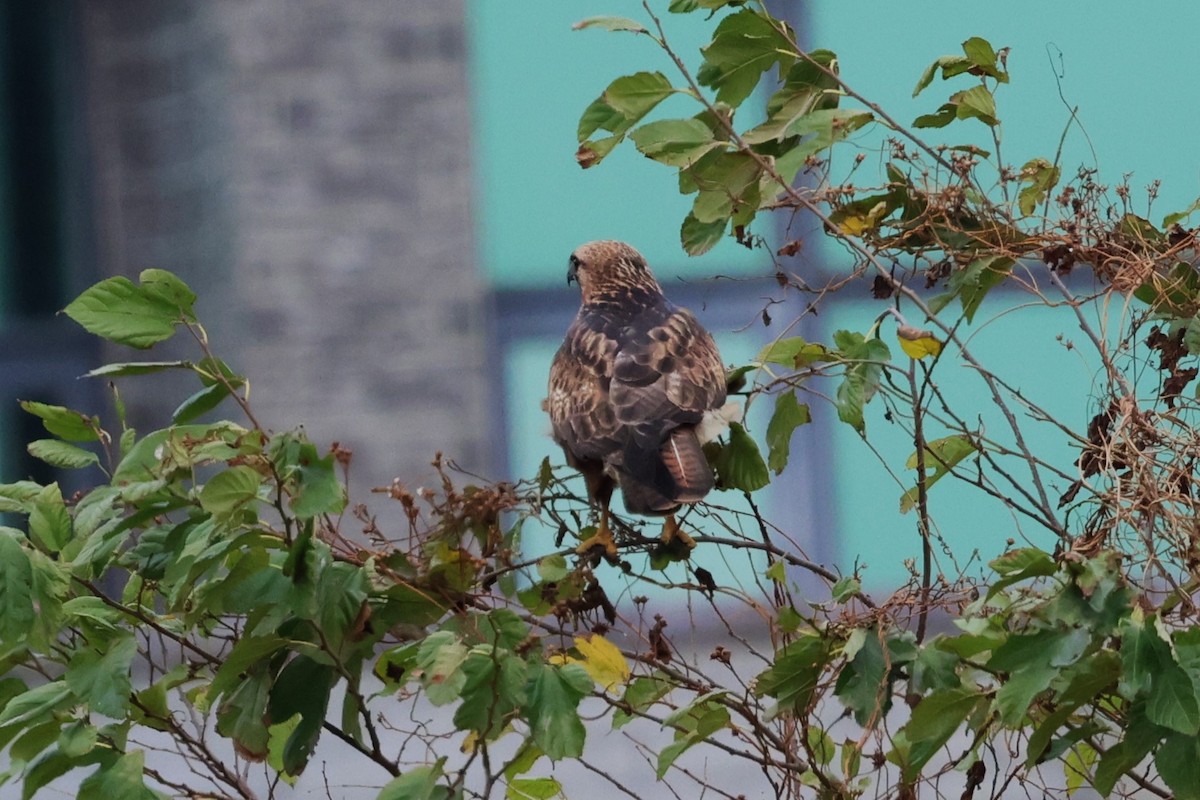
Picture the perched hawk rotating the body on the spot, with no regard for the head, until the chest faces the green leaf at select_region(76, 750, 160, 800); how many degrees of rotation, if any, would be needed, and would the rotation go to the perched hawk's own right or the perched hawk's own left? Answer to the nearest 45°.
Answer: approximately 90° to the perched hawk's own left

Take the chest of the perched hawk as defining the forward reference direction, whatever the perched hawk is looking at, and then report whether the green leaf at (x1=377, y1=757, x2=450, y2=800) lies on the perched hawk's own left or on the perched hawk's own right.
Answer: on the perched hawk's own left

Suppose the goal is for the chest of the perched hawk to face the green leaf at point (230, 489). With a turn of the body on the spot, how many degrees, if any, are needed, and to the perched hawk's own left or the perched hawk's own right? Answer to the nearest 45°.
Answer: approximately 90° to the perched hawk's own left

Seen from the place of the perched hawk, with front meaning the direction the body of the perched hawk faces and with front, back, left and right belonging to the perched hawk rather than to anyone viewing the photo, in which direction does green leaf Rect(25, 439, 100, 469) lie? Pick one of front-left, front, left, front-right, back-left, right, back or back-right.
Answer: left

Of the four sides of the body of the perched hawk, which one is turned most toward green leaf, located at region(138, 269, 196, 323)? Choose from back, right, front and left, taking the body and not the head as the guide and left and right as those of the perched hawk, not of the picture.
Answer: left

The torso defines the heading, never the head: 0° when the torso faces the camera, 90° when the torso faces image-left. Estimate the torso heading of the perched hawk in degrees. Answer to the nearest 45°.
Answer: approximately 135°

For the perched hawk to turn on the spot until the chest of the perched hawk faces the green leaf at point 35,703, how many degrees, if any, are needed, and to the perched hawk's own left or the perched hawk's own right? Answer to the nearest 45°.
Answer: approximately 90° to the perched hawk's own left

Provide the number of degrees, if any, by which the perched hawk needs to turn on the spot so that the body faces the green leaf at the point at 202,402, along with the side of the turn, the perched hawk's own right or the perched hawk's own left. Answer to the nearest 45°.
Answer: approximately 90° to the perched hawk's own left
